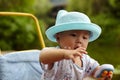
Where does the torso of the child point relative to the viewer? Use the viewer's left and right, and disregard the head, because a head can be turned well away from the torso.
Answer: facing the viewer and to the right of the viewer
